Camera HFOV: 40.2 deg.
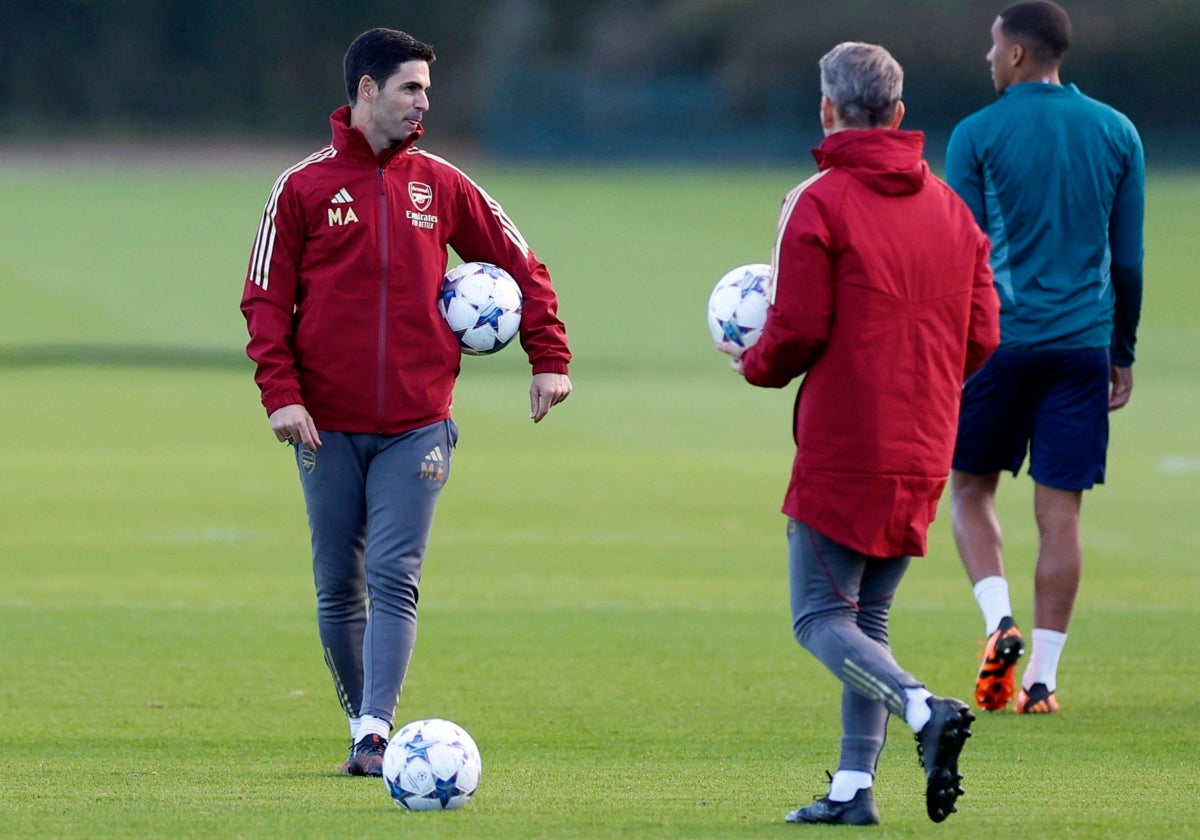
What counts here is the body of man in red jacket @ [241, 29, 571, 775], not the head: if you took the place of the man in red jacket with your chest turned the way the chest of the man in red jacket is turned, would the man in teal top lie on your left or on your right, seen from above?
on your left

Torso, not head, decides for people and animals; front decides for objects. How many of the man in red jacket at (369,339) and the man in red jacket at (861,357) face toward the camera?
1

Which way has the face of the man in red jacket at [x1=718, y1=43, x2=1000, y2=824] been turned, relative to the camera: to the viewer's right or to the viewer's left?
to the viewer's left

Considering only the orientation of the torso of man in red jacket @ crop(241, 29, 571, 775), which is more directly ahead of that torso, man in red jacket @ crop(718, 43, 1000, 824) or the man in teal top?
the man in red jacket

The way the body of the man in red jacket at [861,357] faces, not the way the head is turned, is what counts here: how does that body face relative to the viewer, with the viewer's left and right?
facing away from the viewer and to the left of the viewer

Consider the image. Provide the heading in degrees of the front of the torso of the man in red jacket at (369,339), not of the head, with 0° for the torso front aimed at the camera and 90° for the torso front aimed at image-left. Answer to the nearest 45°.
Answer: approximately 0°

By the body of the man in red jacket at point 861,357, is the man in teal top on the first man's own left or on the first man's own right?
on the first man's own right

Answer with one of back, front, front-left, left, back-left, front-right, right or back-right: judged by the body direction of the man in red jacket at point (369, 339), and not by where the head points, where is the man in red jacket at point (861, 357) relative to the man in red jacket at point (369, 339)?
front-left
